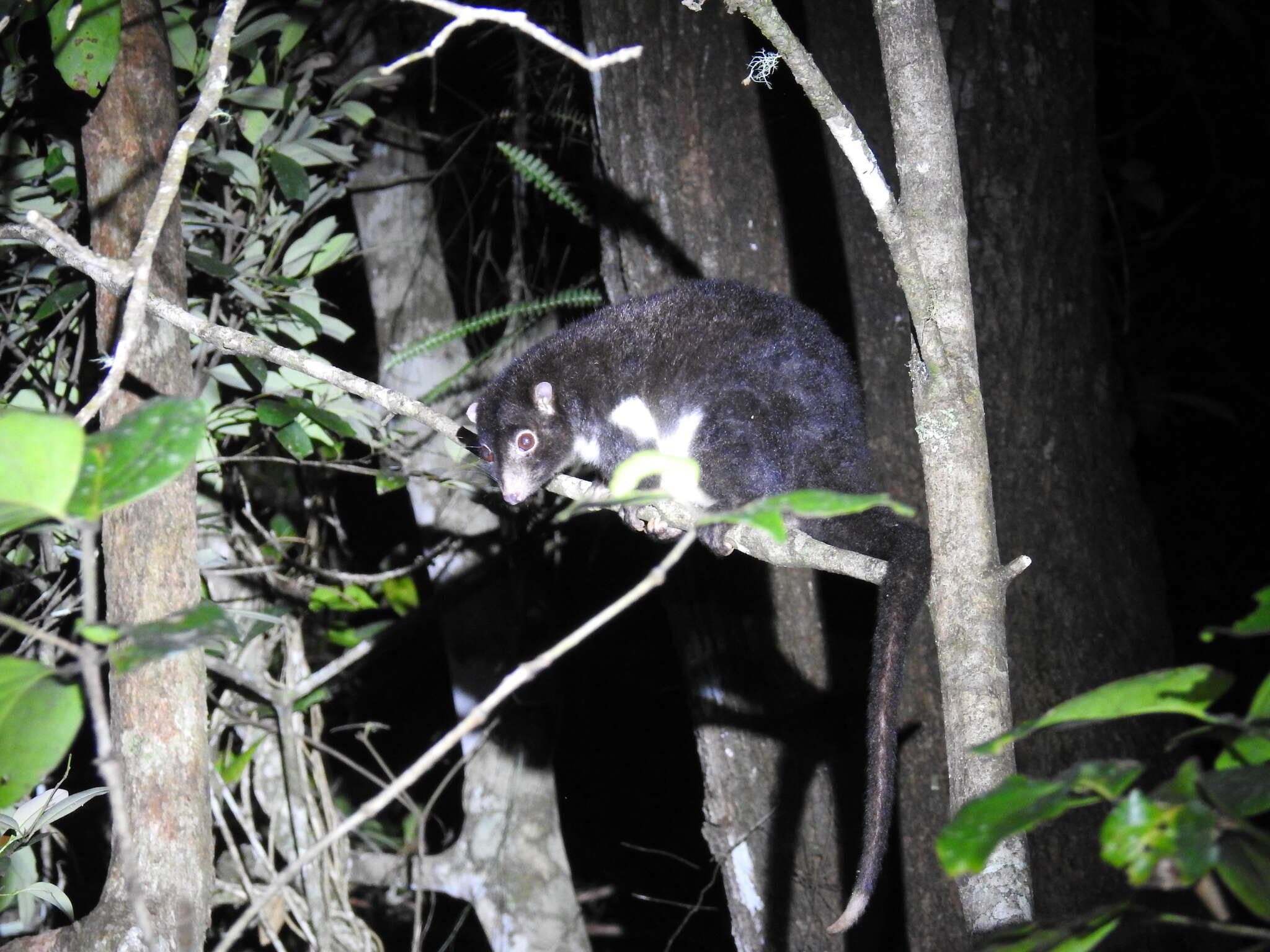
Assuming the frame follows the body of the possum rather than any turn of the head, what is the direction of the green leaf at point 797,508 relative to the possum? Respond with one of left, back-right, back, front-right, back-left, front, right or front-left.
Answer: left

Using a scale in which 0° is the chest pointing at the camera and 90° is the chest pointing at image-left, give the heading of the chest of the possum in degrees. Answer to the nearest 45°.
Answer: approximately 90°

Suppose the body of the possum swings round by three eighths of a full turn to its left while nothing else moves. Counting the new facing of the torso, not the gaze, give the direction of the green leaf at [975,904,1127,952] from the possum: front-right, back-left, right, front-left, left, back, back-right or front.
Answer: front-right
